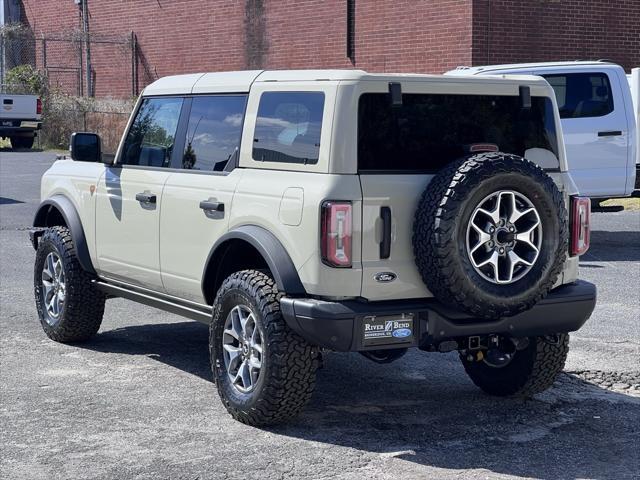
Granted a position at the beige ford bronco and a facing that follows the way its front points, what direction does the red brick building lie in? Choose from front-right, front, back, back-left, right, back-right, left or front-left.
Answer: front-right

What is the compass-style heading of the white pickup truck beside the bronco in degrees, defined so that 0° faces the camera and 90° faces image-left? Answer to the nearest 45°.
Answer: approximately 90°

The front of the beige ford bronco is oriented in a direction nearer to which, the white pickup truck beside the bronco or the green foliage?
the green foliage

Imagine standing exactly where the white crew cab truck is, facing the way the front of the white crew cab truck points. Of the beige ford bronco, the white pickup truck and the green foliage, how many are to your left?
1

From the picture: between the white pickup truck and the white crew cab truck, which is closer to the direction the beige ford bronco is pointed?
the white pickup truck

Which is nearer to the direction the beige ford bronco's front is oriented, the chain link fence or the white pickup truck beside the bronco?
the chain link fence

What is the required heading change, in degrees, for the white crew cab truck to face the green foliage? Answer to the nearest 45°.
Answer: approximately 45° to its right

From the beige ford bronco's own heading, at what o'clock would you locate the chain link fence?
The chain link fence is roughly at 1 o'clock from the beige ford bronco.

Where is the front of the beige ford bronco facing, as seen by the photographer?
facing away from the viewer and to the left of the viewer
